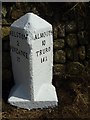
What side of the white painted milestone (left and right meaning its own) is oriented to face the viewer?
front

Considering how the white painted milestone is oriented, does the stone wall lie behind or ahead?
behind
